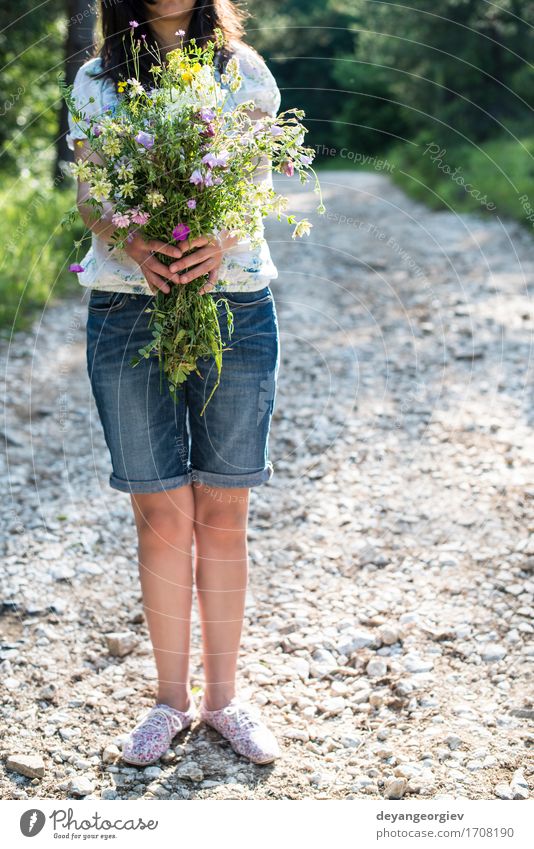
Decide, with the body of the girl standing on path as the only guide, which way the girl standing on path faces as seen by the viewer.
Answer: toward the camera

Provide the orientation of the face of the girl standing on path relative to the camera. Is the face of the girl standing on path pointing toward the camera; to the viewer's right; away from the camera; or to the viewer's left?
toward the camera

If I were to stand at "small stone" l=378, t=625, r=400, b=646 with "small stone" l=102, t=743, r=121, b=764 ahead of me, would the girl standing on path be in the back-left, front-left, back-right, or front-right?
front-left

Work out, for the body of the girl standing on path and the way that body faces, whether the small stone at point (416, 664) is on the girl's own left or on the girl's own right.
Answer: on the girl's own left

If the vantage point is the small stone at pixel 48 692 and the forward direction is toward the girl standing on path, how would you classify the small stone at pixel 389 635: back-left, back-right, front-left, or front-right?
front-left
